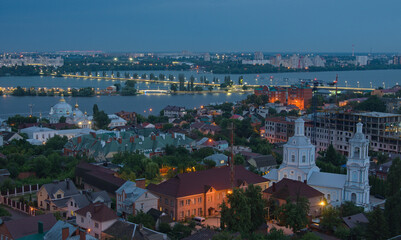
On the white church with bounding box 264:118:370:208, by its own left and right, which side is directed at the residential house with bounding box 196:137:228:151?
back

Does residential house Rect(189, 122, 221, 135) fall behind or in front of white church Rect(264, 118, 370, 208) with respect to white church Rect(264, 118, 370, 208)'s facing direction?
behind

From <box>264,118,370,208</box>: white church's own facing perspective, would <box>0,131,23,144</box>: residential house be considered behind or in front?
behind

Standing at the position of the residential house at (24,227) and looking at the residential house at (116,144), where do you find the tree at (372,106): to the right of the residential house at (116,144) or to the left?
right

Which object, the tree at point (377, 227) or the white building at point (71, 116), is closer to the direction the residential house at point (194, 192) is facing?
the tree

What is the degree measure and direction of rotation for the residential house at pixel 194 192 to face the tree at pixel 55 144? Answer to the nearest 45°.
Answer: approximately 180°

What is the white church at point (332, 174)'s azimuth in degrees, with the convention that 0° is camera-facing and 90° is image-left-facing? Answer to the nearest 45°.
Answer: approximately 315°

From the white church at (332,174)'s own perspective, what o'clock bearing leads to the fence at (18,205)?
The fence is roughly at 4 o'clock from the white church.

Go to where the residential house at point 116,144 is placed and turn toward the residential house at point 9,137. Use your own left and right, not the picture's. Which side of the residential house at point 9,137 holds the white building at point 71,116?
right

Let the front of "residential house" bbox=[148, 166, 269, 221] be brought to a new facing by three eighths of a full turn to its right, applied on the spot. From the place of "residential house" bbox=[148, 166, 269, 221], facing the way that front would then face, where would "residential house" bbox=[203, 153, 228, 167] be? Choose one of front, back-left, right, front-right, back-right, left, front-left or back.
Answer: right

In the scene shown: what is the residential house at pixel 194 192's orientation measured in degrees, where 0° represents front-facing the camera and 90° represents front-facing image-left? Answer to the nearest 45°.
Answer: approximately 315°

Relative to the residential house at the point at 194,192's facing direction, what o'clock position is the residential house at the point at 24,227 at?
the residential house at the point at 24,227 is roughly at 3 o'clock from the residential house at the point at 194,192.

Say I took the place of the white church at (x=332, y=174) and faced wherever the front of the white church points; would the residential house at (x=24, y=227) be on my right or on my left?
on my right
